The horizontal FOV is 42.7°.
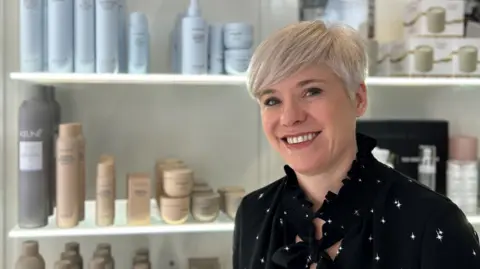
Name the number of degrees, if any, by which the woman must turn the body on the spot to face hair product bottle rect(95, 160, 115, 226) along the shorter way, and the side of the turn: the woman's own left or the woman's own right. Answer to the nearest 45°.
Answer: approximately 90° to the woman's own right

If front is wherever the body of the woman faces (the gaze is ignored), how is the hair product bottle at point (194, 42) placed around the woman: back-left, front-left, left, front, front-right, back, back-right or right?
right

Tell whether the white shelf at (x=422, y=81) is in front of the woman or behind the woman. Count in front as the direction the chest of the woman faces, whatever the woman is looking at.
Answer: behind

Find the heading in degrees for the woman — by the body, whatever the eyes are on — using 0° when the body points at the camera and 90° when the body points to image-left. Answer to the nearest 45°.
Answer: approximately 45°

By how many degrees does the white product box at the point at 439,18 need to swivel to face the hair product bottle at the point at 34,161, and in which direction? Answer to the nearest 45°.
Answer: approximately 45° to its right

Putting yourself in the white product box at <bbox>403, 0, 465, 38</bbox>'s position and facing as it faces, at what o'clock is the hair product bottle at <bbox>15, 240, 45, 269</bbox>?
The hair product bottle is roughly at 2 o'clock from the white product box.

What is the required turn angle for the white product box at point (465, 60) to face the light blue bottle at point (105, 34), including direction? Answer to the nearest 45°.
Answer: approximately 45° to its right

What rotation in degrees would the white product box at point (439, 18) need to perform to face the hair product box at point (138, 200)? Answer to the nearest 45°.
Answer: approximately 45° to its right

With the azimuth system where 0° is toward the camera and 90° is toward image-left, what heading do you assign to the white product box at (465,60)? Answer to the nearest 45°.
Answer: approximately 0°
